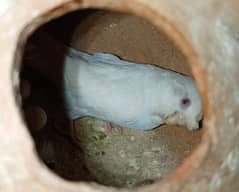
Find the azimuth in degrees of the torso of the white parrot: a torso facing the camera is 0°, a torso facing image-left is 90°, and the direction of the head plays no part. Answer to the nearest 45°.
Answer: approximately 270°
